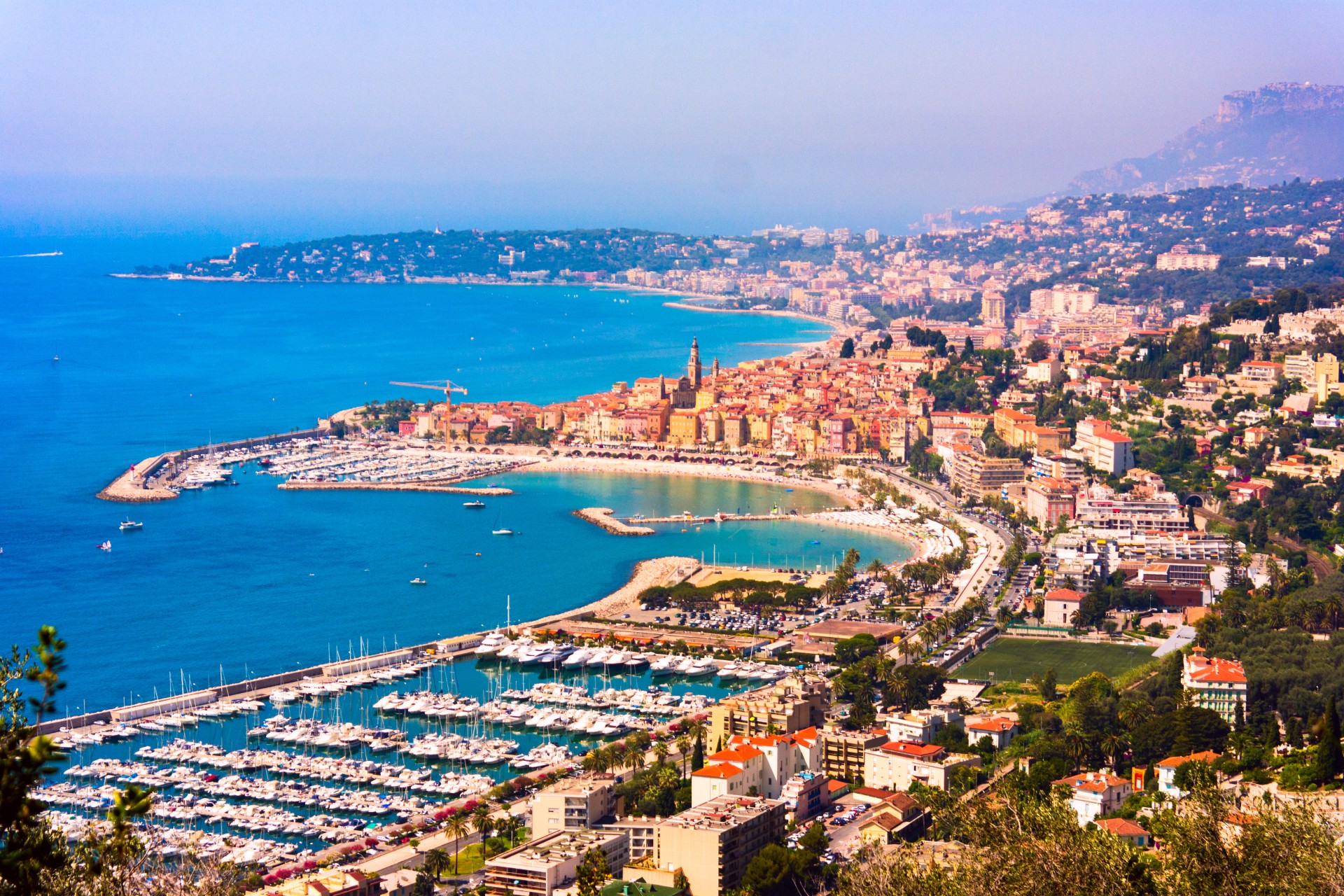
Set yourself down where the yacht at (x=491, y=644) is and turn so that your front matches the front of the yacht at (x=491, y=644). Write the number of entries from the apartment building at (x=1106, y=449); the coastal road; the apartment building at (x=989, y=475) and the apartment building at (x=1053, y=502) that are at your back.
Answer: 4

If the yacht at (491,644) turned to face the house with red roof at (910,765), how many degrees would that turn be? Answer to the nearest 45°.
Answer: approximately 90° to its left

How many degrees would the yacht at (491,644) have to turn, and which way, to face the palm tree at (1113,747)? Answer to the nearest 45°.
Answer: approximately 90° to its left

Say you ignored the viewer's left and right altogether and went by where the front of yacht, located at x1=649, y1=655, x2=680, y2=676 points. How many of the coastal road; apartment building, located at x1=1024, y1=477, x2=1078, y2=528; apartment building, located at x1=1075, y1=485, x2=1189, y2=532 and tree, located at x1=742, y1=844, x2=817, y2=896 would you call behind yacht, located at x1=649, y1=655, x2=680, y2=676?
3

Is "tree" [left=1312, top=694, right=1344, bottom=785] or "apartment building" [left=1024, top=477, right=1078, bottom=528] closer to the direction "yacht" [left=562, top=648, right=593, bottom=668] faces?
the tree

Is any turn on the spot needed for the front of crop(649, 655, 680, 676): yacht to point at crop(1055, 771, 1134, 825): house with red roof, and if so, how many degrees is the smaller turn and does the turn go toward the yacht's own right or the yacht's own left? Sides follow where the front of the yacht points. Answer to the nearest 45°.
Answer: approximately 90° to the yacht's own left

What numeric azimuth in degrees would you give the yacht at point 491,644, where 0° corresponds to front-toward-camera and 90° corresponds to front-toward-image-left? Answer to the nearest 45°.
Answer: approximately 45°

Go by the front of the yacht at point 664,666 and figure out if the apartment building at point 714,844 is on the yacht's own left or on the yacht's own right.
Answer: on the yacht's own left

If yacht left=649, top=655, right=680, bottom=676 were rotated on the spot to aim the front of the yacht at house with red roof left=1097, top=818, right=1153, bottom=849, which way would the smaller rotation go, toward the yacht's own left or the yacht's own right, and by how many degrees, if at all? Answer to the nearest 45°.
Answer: approximately 90° to the yacht's own left

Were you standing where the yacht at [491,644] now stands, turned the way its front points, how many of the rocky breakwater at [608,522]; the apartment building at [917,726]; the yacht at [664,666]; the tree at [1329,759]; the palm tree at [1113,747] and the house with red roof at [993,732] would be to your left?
5

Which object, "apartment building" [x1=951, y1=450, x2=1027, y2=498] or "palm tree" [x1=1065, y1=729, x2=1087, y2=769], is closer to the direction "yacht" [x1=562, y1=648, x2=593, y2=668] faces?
the palm tree
